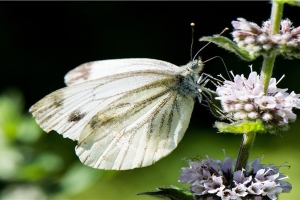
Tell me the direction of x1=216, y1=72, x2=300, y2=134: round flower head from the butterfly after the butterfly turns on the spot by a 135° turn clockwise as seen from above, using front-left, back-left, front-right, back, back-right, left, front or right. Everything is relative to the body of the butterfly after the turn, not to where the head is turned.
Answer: left

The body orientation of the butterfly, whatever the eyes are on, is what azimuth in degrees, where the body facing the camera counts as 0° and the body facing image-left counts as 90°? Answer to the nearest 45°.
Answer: approximately 270°
